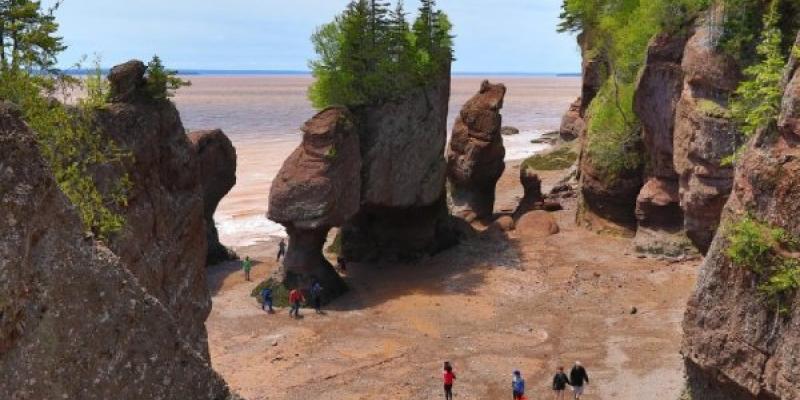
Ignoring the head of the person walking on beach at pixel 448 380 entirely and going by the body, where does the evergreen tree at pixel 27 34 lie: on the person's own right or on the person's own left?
on the person's own left

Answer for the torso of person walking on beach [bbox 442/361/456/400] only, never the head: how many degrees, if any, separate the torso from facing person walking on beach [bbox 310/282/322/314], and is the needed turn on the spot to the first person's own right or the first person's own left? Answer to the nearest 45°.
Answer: approximately 45° to the first person's own left

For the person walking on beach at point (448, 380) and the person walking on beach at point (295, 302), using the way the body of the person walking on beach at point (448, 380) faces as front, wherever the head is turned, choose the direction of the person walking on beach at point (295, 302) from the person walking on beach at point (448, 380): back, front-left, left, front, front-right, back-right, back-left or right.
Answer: front-left

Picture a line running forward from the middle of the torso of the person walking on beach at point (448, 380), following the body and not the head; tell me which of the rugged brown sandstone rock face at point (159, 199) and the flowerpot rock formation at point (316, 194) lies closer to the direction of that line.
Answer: the flowerpot rock formation

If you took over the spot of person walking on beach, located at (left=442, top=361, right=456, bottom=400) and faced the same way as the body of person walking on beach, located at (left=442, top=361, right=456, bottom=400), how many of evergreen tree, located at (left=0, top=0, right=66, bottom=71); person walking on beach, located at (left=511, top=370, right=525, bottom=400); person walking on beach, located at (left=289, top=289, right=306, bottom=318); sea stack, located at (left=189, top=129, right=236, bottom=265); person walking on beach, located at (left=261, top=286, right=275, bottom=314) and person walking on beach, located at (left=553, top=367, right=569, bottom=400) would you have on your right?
2

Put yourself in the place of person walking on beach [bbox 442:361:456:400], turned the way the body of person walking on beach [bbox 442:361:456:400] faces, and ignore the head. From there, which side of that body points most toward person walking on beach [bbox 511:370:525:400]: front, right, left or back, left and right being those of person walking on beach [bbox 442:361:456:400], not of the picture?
right

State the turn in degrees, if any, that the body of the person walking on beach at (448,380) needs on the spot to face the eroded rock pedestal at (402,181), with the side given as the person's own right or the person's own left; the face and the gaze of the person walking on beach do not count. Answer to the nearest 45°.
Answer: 0° — they already face it

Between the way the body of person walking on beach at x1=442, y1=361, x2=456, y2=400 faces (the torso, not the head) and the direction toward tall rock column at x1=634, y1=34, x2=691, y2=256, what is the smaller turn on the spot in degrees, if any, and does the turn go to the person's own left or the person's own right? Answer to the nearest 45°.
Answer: approximately 45° to the person's own right

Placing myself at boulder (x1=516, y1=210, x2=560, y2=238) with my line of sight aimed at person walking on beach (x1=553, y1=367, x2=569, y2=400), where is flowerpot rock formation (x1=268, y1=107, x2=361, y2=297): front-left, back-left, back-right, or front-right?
front-right

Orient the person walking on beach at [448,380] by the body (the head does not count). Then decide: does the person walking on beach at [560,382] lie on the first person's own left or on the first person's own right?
on the first person's own right

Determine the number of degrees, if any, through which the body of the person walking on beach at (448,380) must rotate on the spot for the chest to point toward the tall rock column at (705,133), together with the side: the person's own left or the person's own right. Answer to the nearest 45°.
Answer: approximately 45° to the person's own right

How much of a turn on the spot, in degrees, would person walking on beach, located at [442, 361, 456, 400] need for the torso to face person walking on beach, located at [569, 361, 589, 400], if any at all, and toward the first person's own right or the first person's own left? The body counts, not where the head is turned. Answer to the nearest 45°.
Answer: approximately 90° to the first person's own right

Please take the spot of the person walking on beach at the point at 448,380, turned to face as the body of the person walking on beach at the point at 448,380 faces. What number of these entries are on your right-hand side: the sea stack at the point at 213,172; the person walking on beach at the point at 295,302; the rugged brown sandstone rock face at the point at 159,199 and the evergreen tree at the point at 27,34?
0

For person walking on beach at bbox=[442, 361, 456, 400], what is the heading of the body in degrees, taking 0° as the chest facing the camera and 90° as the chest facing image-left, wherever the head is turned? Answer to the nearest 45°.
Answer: approximately 180°

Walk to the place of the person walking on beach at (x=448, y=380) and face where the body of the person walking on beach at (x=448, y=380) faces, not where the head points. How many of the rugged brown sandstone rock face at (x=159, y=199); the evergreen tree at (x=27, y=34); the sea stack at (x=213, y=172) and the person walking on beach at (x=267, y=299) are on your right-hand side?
0

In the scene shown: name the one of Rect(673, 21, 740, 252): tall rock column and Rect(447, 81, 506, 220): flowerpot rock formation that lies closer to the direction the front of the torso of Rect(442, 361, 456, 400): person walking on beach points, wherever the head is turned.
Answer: the flowerpot rock formation
